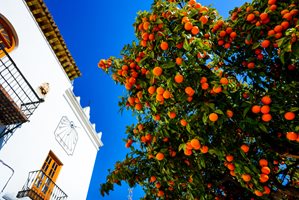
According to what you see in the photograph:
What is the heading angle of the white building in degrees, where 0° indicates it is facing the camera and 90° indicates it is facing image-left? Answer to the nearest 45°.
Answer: approximately 315°
